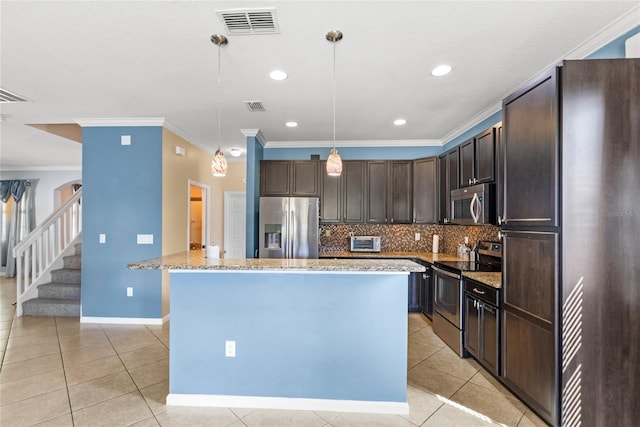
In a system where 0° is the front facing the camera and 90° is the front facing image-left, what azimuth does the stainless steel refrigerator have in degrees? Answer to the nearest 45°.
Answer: approximately 0°

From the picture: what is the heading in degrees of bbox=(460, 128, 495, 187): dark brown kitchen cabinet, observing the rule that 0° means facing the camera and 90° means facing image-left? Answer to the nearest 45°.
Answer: approximately 45°

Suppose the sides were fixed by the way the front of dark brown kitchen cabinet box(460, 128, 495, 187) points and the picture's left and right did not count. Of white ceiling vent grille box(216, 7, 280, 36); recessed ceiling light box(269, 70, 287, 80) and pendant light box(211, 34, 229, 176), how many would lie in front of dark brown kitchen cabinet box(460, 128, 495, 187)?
3

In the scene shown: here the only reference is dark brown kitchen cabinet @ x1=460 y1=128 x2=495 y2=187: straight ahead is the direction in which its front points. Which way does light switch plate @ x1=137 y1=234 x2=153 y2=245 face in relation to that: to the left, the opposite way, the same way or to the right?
to the left

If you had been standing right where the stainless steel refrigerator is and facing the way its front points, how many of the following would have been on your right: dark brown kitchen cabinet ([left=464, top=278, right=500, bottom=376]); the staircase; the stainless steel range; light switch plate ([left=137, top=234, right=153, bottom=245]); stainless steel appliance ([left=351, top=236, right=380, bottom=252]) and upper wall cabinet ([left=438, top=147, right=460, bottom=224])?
2

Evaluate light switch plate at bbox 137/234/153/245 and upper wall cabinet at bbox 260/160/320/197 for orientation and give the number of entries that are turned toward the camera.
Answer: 2

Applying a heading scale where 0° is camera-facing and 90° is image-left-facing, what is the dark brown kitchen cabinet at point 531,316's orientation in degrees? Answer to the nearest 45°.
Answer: approximately 45°

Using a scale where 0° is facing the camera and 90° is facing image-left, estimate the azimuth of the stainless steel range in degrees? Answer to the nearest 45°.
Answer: approximately 45°

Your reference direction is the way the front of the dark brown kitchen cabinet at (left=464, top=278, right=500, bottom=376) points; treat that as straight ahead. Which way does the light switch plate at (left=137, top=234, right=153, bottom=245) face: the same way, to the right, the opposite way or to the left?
to the left

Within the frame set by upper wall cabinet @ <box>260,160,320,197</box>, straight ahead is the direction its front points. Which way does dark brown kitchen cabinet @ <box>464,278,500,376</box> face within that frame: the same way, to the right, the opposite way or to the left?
to the right

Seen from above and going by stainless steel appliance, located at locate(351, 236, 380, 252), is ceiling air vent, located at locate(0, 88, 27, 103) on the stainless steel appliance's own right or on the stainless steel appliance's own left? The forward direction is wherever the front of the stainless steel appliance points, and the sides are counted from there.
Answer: on the stainless steel appliance's own right
